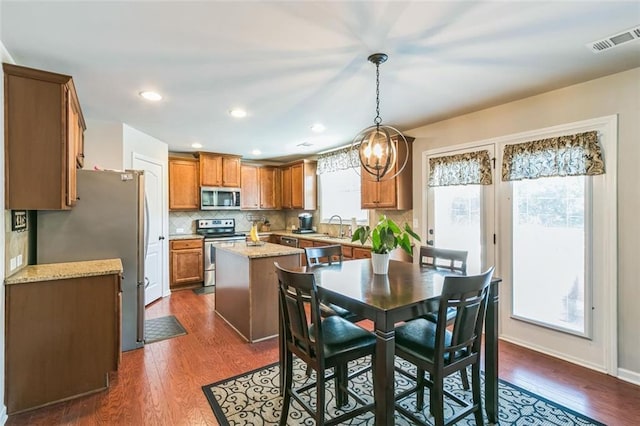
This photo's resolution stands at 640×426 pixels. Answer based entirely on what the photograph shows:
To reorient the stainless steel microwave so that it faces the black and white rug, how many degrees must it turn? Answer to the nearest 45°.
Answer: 0° — it already faces it

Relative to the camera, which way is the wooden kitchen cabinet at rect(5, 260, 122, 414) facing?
to the viewer's right

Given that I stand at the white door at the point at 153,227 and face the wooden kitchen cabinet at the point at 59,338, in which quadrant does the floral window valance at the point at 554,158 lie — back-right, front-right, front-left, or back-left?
front-left

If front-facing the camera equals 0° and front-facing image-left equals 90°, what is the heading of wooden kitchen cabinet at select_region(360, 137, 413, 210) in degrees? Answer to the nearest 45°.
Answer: approximately 45°

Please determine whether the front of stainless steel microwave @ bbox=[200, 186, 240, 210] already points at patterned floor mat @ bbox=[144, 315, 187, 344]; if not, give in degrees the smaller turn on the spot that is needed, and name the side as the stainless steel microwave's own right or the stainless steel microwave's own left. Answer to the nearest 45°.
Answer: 0° — it already faces it

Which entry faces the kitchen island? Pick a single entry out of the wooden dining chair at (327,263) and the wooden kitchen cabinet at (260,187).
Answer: the wooden kitchen cabinet

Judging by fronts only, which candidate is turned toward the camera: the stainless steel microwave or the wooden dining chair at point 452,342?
the stainless steel microwave

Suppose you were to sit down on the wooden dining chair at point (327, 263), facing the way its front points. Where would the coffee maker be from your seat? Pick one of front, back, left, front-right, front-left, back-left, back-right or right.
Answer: back-left

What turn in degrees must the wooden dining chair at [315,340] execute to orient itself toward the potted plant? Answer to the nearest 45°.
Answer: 0° — it already faces it

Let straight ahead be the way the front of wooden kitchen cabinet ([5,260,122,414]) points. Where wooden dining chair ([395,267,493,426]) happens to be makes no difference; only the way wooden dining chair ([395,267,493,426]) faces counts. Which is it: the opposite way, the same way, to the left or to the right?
to the left

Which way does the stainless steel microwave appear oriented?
toward the camera

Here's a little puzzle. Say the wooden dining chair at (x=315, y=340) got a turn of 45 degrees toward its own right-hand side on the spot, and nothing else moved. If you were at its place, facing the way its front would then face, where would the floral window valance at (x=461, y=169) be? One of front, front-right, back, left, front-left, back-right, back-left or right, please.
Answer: front-left

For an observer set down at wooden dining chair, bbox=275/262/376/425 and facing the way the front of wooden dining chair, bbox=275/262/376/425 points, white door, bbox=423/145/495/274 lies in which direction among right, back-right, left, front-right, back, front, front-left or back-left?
front

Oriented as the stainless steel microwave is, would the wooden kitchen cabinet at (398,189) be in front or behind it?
in front

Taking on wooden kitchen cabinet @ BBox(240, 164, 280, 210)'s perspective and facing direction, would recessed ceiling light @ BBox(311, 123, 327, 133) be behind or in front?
in front
